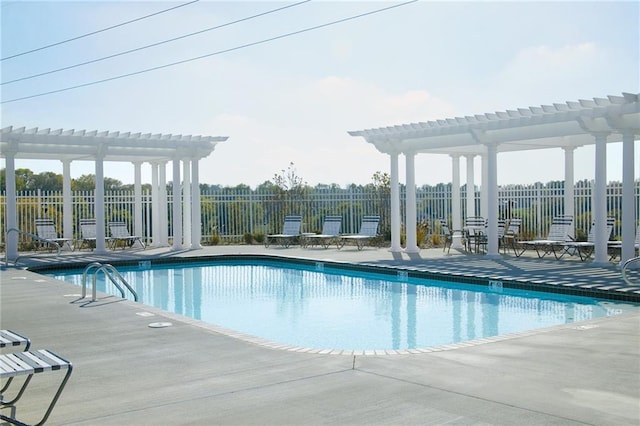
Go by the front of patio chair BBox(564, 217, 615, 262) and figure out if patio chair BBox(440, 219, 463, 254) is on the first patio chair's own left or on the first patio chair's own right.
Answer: on the first patio chair's own right

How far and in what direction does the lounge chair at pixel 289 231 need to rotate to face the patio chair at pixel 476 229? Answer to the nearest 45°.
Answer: approximately 90° to its left

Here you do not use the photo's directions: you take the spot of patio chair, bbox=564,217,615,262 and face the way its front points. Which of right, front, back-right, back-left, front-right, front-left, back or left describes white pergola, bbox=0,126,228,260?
front-right

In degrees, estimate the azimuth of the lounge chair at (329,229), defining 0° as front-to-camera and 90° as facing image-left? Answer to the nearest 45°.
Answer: approximately 45°

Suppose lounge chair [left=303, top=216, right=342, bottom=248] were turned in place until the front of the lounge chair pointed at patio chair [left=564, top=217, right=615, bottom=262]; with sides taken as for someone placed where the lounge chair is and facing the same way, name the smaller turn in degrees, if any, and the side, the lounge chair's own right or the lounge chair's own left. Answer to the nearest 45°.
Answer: approximately 90° to the lounge chair's own left

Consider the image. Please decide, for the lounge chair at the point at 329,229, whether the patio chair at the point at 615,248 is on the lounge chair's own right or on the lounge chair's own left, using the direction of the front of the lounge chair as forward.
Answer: on the lounge chair's own left

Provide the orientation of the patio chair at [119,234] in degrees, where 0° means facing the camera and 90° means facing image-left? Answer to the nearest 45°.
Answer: approximately 315°

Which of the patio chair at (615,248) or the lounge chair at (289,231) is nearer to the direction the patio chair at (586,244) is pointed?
the lounge chair

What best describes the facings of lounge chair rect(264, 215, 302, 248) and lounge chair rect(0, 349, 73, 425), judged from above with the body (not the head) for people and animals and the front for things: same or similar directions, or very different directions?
very different directions

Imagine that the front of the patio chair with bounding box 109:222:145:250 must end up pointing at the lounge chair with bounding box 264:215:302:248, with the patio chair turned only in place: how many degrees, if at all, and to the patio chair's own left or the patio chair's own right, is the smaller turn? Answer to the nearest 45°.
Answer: approximately 45° to the patio chair's own left

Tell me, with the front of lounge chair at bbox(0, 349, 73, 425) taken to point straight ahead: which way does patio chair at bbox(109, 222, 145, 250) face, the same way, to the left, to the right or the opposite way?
to the right
